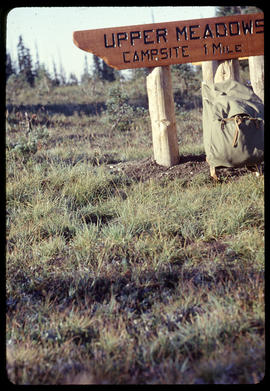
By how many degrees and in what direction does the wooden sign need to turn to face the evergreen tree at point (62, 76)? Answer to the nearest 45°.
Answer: approximately 180°

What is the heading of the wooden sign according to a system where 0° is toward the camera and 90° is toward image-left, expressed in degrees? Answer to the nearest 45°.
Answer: approximately 0°
